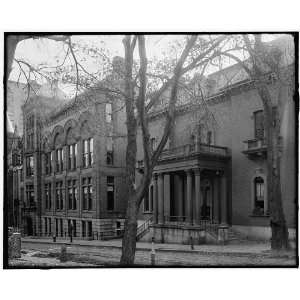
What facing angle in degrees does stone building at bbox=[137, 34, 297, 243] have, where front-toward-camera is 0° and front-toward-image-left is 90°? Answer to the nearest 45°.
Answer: approximately 45°

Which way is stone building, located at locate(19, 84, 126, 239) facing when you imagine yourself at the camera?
facing the viewer and to the left of the viewer

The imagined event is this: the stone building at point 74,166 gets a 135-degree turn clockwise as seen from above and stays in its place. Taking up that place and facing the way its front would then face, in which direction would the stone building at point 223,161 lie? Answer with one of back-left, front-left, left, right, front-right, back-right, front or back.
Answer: right
